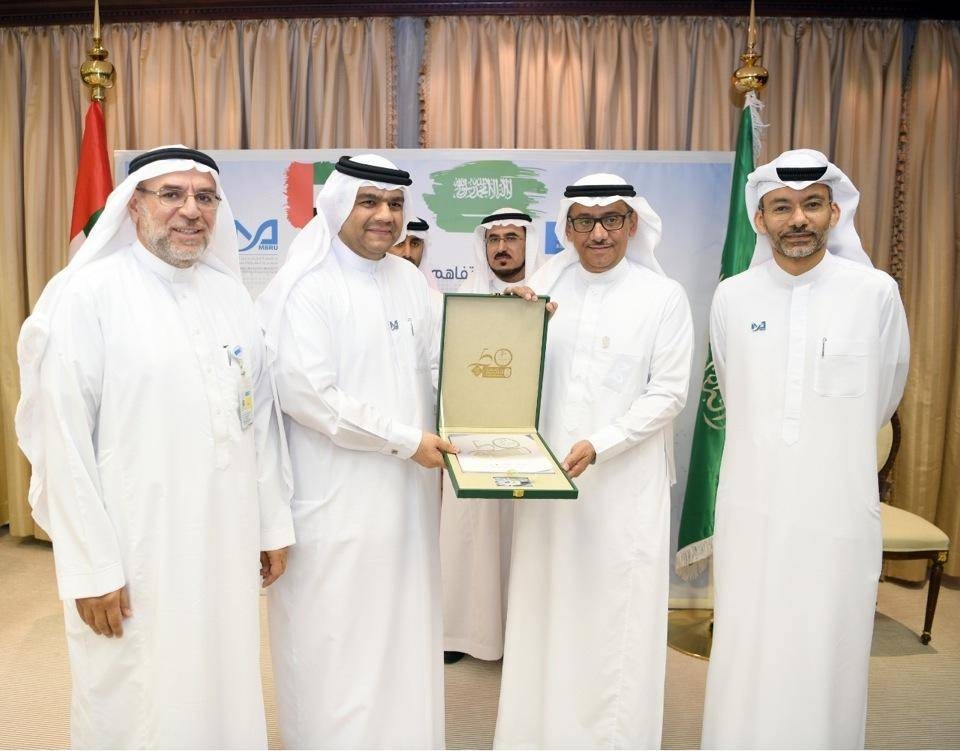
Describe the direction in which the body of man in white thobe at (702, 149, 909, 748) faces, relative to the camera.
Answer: toward the camera

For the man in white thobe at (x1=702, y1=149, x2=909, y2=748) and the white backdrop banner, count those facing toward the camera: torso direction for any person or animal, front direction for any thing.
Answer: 2

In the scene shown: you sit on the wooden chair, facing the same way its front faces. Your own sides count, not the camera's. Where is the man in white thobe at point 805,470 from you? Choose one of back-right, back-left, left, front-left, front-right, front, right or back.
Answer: front-right

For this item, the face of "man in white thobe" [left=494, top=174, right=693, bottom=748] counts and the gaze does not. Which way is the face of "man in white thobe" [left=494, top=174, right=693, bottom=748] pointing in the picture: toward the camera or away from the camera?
toward the camera

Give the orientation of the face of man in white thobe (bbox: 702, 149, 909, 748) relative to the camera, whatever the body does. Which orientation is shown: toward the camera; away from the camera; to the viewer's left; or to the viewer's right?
toward the camera

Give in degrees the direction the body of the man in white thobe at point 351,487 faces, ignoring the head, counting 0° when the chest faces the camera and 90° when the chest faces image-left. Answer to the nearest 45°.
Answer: approximately 315°

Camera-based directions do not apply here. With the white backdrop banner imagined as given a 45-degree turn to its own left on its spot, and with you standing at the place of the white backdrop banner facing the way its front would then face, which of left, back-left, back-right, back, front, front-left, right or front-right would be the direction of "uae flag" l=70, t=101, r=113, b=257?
back-right

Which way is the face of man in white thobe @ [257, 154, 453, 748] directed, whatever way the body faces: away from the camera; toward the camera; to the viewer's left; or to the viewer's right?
toward the camera

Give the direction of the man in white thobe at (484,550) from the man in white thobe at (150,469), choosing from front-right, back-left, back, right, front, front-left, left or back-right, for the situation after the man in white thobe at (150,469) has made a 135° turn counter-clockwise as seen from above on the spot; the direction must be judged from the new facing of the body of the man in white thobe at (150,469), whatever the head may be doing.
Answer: front-right

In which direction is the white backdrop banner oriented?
toward the camera

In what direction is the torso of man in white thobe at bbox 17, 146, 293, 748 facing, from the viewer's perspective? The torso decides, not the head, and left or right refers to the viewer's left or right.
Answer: facing the viewer and to the right of the viewer

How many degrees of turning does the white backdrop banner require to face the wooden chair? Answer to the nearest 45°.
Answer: approximately 90° to its left

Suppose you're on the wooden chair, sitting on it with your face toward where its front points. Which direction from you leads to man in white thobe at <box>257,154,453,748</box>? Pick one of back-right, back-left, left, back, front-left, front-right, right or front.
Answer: right
